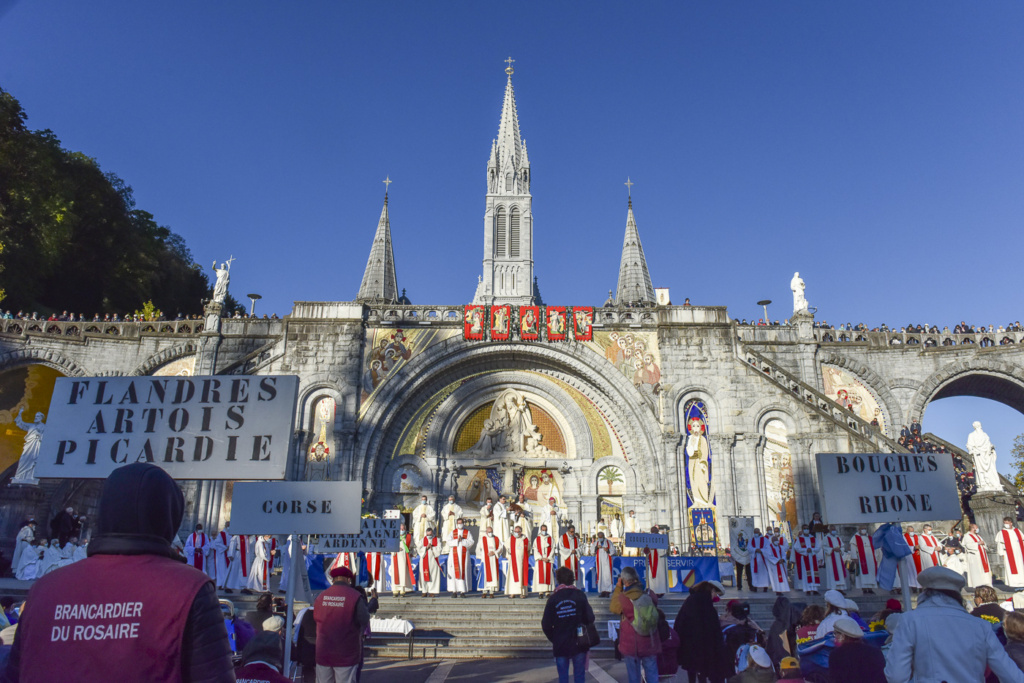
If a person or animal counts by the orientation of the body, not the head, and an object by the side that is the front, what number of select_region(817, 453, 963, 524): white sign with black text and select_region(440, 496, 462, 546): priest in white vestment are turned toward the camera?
2

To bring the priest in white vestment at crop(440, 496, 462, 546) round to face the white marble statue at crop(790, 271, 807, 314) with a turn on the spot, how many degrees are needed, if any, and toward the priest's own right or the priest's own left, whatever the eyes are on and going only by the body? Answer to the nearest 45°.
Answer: approximately 90° to the priest's own left

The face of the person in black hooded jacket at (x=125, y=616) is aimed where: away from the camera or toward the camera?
away from the camera

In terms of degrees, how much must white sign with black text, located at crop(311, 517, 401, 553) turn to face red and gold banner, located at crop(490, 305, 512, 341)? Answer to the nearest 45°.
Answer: approximately 135° to its left

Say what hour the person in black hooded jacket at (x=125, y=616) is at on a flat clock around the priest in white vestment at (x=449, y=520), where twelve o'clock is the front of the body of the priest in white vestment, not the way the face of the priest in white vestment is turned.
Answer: The person in black hooded jacket is roughly at 12 o'clock from the priest in white vestment.

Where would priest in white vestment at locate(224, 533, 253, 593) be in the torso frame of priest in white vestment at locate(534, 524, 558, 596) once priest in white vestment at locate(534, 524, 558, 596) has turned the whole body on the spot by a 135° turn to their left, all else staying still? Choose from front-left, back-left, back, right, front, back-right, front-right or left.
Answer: back-left

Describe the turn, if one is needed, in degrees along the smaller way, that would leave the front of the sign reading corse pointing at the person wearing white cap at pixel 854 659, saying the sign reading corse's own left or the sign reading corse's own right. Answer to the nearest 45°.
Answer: approximately 45° to the sign reading corse's own left
